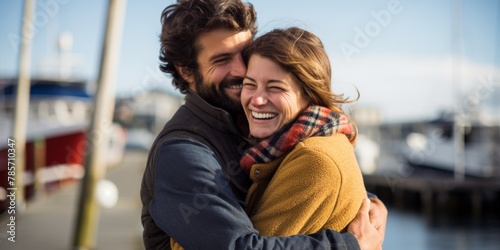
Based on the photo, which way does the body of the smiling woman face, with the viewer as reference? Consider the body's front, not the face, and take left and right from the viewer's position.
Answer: facing to the left of the viewer

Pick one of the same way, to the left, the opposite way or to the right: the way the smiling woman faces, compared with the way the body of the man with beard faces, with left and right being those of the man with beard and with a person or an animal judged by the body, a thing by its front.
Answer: the opposite way

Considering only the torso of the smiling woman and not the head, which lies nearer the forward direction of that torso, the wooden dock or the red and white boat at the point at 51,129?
the red and white boat

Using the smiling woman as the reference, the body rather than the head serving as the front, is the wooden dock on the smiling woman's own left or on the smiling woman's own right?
on the smiling woman's own right

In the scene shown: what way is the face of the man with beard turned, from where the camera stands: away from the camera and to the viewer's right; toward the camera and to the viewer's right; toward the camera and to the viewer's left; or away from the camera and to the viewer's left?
toward the camera and to the viewer's right

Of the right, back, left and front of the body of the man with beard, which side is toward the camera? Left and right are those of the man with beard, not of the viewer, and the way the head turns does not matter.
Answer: right
